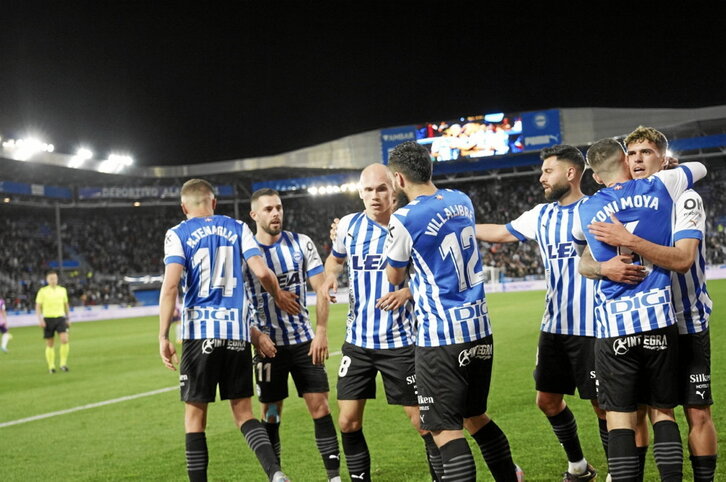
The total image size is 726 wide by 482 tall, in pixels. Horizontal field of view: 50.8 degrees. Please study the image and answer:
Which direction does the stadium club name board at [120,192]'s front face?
toward the camera

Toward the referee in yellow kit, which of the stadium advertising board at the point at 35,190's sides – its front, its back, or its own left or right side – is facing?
front

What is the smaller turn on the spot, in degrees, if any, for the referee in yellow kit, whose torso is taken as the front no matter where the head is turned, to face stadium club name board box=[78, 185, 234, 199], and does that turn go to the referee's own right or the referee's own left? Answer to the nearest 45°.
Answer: approximately 180°

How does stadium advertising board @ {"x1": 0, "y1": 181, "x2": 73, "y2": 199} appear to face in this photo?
toward the camera

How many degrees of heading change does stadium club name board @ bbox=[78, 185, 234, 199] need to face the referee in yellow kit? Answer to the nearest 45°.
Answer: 0° — it already faces them

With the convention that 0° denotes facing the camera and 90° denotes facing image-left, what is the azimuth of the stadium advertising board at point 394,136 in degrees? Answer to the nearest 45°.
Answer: approximately 0°

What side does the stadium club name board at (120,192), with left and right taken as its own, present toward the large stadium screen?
left

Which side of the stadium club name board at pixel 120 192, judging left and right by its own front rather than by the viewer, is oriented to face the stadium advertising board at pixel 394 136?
left

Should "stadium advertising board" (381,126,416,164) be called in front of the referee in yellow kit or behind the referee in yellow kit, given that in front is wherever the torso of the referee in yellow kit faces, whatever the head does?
behind

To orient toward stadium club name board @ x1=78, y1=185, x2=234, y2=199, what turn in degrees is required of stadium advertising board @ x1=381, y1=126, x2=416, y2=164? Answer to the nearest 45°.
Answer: approximately 90° to its right
